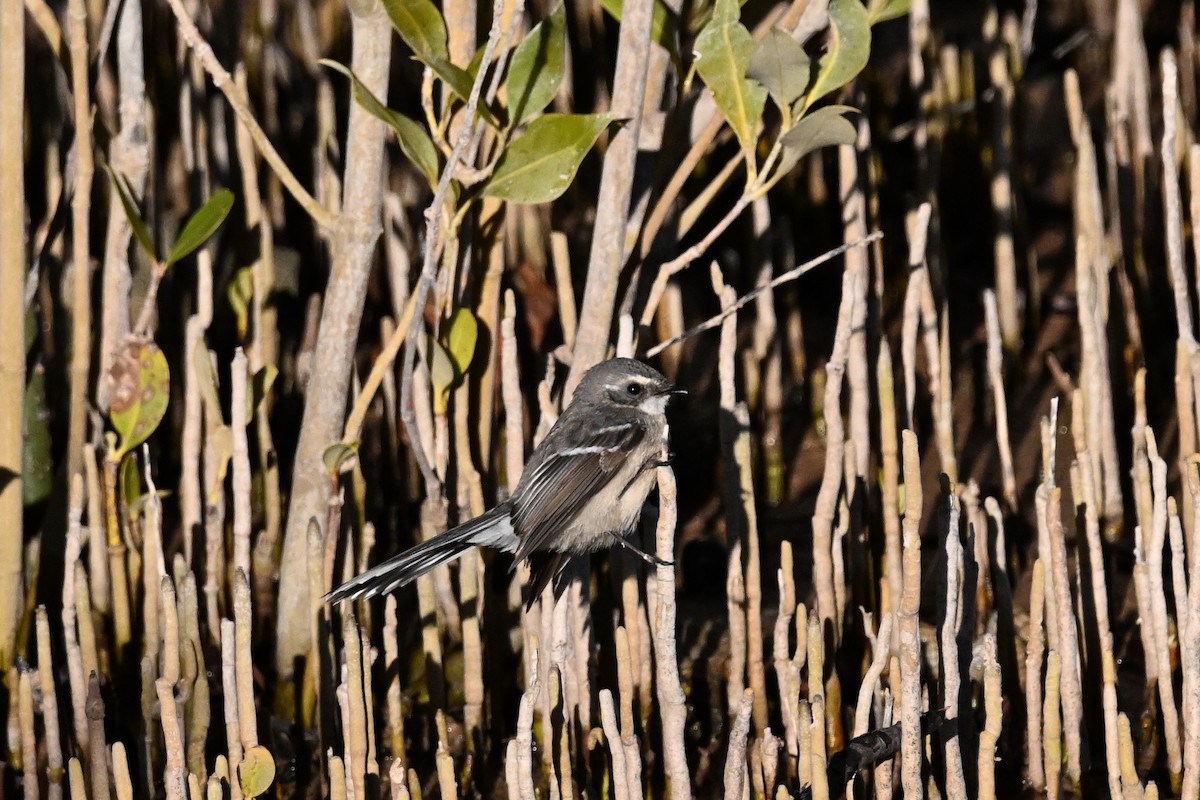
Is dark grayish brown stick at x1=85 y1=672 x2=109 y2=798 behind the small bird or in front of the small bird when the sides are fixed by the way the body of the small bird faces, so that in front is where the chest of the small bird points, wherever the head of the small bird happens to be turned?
behind

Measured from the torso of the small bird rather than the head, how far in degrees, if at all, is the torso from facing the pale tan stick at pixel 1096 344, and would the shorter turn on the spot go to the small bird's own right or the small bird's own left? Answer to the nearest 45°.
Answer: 0° — it already faces it

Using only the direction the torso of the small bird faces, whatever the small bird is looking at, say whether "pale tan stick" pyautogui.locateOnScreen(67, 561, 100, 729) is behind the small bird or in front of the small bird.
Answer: behind

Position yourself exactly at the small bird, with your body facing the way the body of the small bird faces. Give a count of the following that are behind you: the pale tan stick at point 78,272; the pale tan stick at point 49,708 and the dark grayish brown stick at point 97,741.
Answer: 3

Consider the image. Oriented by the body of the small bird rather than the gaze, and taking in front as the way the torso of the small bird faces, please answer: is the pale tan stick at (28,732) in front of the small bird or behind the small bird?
behind

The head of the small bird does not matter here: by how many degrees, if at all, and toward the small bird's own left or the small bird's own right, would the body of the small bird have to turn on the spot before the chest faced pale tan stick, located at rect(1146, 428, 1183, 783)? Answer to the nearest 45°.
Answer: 0° — it already faces it

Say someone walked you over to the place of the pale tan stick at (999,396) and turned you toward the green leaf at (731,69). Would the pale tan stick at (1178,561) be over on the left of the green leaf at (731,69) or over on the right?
left

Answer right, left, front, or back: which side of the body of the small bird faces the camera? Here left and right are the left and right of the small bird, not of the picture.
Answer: right

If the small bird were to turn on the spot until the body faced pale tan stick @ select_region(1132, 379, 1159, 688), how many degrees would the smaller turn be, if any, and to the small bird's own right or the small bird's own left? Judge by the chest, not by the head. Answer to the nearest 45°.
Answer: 0° — it already faces it

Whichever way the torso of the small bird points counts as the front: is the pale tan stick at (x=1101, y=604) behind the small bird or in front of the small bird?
in front

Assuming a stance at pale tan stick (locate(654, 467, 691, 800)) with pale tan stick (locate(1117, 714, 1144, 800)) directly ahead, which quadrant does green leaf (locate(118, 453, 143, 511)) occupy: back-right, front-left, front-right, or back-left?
back-left

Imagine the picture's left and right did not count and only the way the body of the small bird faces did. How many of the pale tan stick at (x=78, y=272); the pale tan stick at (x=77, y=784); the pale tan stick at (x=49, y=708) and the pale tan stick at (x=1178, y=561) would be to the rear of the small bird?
3

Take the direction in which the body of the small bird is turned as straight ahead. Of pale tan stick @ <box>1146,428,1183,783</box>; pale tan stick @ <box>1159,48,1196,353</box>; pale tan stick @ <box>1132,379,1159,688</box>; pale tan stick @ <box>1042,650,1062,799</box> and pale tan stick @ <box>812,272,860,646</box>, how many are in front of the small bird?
5

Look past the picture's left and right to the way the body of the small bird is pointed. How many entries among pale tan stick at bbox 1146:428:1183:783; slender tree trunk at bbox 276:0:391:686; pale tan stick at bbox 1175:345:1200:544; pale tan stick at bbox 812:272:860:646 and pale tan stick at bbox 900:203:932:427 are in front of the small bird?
4
